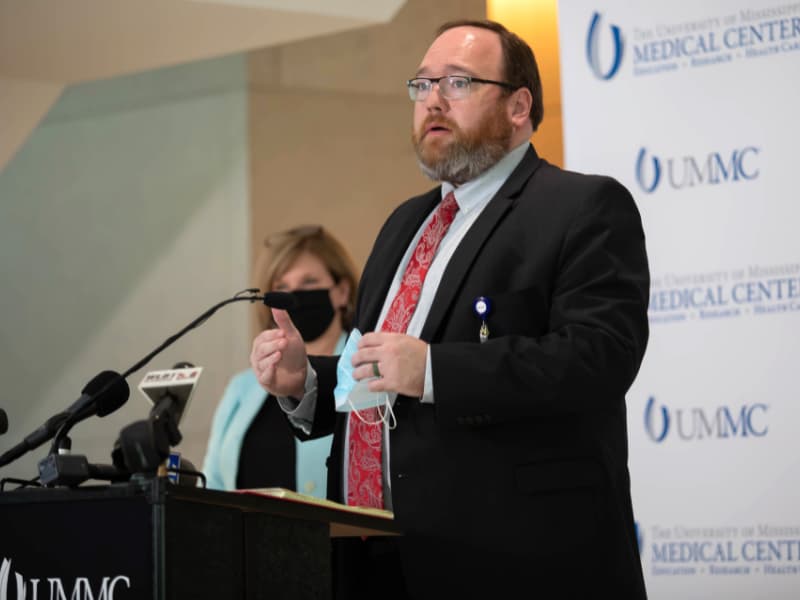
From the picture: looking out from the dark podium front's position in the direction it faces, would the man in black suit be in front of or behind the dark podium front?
behind

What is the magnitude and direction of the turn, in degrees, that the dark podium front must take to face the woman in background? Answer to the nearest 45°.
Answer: approximately 135° to its right

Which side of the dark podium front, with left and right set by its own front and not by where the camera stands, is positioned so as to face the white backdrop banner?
back

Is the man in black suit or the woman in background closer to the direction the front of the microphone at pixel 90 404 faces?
the man in black suit

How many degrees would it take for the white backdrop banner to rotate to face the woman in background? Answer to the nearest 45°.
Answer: approximately 45° to its right

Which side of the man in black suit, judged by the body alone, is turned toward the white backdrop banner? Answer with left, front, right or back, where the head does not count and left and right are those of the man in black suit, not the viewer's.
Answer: back

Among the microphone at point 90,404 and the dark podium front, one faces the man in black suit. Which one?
the microphone

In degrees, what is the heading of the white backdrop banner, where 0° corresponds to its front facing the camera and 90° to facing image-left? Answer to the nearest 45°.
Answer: approximately 45°

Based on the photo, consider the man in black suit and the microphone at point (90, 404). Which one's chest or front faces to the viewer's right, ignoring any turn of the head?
the microphone

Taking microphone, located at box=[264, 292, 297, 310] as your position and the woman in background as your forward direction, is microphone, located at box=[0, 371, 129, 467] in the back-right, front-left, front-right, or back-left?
back-left

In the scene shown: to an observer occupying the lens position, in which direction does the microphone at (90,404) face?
facing to the right of the viewer
